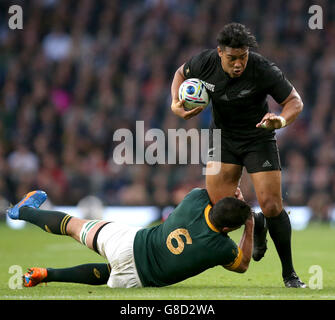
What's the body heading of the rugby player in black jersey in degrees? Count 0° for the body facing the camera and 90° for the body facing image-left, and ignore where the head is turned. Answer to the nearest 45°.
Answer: approximately 0°
